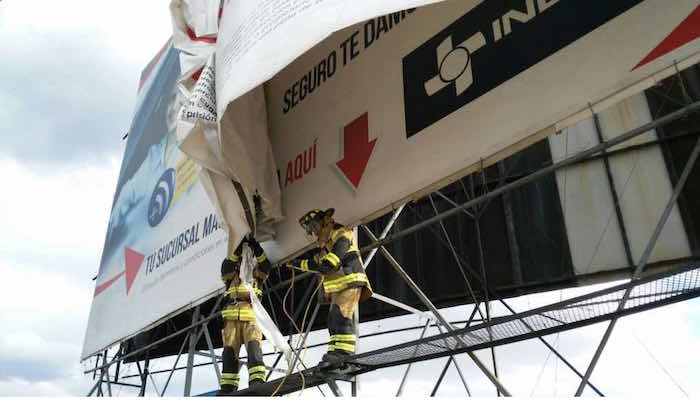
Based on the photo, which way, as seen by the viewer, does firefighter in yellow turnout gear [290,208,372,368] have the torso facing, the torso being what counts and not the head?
to the viewer's left

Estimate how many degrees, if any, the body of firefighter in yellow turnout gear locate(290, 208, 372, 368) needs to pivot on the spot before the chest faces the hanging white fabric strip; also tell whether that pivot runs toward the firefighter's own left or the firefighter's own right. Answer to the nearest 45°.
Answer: approximately 45° to the firefighter's own right
